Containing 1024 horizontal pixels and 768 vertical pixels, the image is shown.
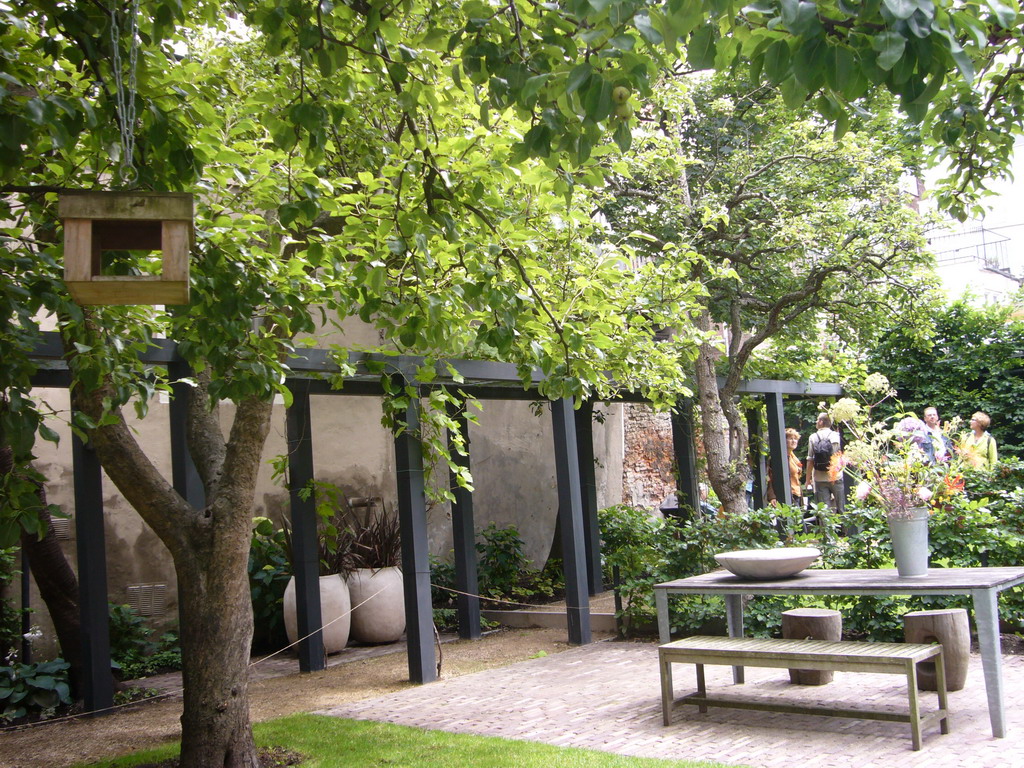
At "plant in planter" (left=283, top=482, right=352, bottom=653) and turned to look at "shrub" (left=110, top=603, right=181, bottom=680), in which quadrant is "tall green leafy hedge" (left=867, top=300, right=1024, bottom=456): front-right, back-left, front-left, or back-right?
back-right

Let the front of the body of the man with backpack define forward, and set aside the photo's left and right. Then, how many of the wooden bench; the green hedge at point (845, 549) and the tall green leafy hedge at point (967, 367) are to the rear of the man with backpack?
2

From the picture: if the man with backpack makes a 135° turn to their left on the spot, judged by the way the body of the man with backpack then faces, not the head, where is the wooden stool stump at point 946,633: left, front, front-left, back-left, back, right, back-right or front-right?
front-left

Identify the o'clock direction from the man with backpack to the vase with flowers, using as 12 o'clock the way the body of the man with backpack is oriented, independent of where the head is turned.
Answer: The vase with flowers is roughly at 6 o'clock from the man with backpack.

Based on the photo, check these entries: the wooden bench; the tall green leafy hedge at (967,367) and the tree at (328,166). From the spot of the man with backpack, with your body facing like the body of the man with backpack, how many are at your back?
2

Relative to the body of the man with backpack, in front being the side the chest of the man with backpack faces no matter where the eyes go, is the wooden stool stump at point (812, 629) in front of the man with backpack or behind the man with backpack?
behind

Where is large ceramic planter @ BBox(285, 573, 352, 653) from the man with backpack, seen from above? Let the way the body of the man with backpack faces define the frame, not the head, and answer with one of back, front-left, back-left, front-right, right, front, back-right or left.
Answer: back-left

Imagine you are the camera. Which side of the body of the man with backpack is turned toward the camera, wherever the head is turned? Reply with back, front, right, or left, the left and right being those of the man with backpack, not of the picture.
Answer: back

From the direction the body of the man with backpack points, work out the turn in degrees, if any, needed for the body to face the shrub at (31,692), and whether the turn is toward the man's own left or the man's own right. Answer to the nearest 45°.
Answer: approximately 135° to the man's own left
